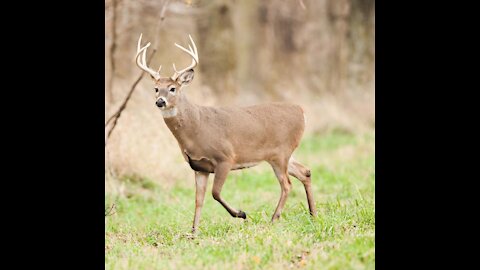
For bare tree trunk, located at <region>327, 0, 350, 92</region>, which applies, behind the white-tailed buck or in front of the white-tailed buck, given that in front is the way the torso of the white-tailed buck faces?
behind

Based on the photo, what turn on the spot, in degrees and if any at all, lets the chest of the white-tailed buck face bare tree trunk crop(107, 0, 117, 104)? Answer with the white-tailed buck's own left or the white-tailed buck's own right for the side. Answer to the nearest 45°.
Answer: approximately 90° to the white-tailed buck's own right

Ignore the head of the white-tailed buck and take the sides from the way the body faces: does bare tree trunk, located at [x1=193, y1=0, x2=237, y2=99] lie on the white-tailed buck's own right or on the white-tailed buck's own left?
on the white-tailed buck's own right

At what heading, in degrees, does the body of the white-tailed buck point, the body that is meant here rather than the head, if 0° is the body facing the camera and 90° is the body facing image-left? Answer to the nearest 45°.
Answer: approximately 45°
